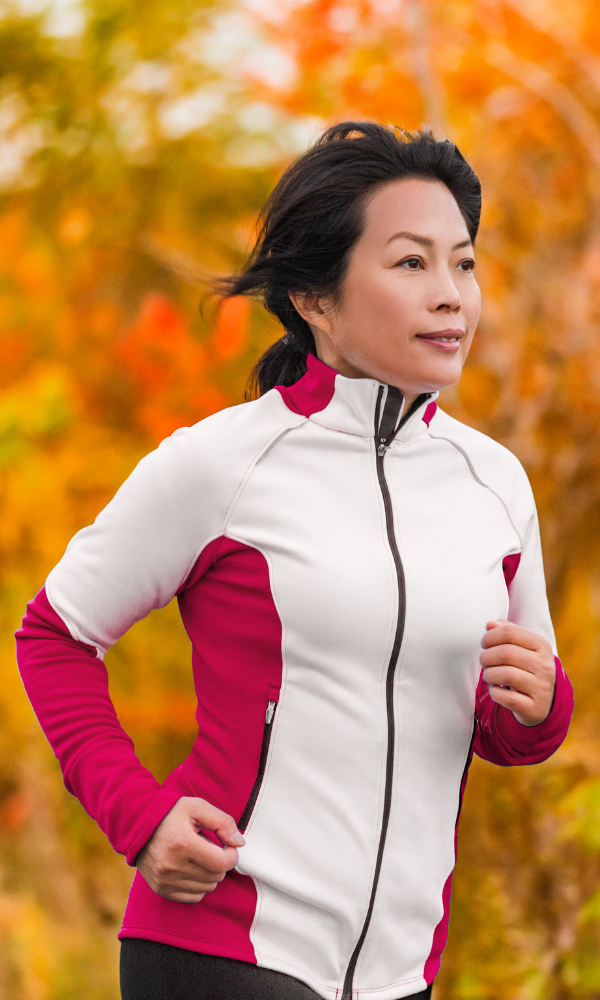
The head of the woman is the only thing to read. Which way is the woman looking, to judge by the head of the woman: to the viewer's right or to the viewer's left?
to the viewer's right

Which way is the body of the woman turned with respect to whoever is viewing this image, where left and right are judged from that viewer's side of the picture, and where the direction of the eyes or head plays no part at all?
facing the viewer and to the right of the viewer
